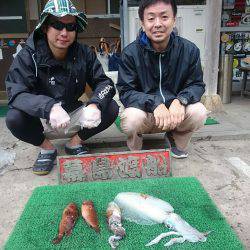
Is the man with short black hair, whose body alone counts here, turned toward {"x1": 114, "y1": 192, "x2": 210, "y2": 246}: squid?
yes

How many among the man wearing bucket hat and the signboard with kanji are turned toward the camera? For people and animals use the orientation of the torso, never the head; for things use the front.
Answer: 2

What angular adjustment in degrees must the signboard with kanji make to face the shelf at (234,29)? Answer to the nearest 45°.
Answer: approximately 135° to its left

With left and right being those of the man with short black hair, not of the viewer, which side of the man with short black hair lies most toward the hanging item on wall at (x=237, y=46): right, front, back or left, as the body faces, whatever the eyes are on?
back

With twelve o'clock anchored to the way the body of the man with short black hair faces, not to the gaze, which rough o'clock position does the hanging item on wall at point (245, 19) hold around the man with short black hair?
The hanging item on wall is roughly at 7 o'clock from the man with short black hair.

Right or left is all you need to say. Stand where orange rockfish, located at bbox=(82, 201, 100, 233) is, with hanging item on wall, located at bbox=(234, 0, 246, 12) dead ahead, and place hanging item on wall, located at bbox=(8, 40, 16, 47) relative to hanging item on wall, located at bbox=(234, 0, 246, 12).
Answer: left

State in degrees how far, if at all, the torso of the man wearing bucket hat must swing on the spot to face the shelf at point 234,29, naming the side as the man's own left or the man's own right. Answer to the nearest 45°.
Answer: approximately 135° to the man's own left

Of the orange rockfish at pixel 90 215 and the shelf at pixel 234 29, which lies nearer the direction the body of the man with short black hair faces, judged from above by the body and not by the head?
the orange rockfish

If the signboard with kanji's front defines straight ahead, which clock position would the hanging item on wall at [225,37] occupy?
The hanging item on wall is roughly at 7 o'clock from the signboard with kanji.

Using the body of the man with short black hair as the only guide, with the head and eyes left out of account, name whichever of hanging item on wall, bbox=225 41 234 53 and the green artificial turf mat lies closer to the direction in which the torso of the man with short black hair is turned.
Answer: the green artificial turf mat
